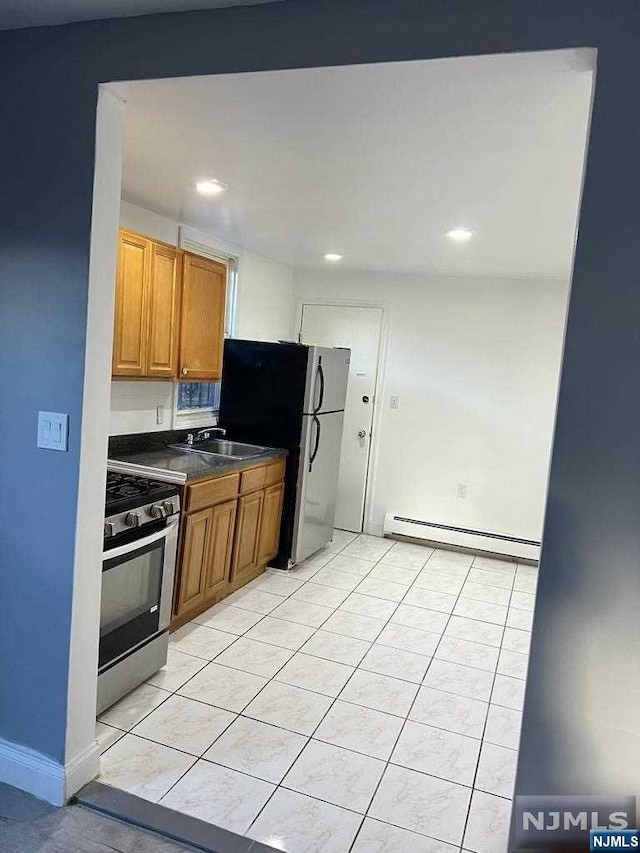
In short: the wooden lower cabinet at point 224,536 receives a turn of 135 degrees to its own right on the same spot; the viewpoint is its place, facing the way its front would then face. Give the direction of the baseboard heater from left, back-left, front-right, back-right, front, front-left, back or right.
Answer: back-right

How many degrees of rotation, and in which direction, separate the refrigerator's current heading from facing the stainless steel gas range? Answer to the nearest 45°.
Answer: approximately 45° to its right

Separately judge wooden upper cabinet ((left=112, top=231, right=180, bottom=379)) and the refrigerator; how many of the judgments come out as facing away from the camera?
0

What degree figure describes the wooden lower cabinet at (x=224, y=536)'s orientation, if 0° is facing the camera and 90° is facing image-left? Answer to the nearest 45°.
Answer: approximately 315°

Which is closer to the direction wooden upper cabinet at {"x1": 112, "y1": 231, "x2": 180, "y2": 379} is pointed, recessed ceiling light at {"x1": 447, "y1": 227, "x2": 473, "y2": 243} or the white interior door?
the recessed ceiling light

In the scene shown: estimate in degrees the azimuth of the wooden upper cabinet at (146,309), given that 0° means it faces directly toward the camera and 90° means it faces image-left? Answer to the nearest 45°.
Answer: approximately 315°

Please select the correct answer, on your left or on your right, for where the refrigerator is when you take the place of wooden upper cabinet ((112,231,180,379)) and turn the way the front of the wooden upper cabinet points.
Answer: on your left

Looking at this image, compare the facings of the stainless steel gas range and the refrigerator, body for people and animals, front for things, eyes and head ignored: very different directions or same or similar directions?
same or similar directions

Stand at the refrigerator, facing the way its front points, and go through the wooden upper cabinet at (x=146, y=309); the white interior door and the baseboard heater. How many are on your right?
1

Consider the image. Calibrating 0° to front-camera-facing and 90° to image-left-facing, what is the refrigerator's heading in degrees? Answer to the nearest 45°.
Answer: approximately 315°
